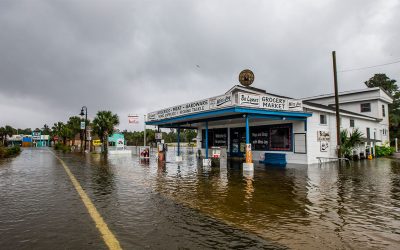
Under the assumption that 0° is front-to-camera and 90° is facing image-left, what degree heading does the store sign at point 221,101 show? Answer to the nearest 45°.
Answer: approximately 45°

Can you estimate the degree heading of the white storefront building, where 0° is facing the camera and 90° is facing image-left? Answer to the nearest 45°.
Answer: approximately 45°

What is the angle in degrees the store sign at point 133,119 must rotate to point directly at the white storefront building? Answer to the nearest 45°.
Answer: approximately 45° to its left

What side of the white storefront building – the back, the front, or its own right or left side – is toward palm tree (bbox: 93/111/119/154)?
right

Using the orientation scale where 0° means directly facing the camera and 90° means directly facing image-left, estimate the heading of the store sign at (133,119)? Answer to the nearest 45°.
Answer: approximately 0°

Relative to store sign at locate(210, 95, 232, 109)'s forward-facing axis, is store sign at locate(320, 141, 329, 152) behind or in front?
behind

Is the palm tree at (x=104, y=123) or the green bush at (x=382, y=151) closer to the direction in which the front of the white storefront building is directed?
the palm tree

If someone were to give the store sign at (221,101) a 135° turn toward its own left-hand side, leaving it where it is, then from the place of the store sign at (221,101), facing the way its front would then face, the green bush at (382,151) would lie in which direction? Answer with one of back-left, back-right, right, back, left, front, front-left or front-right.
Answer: front-left

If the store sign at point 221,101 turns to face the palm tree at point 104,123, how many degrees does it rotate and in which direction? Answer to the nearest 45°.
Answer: approximately 90° to its right
